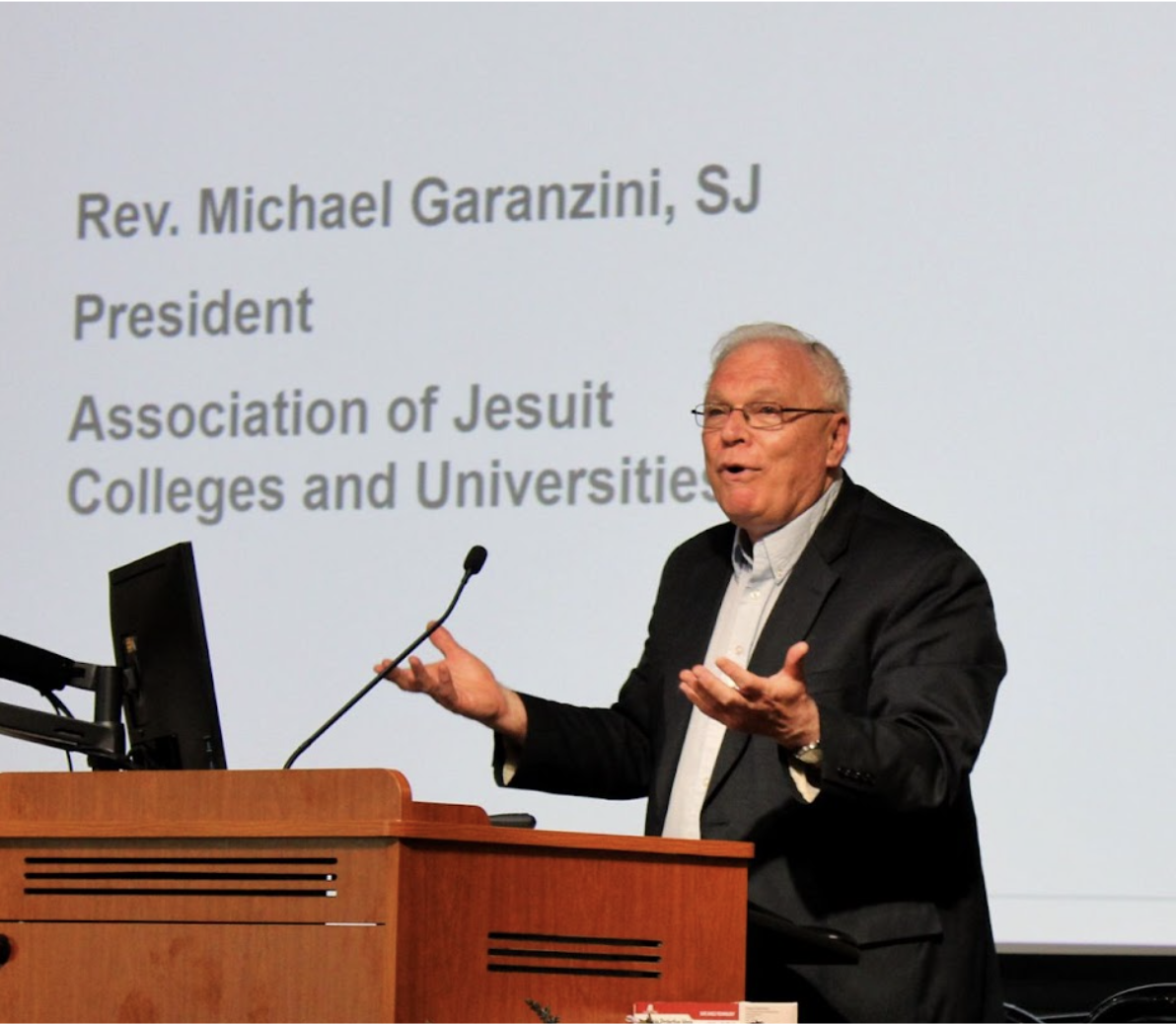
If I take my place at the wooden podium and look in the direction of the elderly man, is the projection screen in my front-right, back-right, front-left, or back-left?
front-left

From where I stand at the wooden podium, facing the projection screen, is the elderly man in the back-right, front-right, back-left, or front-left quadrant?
front-right

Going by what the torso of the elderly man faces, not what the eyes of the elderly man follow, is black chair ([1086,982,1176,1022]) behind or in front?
behind

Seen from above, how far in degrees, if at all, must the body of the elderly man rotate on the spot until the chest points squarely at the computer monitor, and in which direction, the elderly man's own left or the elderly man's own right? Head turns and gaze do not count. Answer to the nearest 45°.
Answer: approximately 45° to the elderly man's own right

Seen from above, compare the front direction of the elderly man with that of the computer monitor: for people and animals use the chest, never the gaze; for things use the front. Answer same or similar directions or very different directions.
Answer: very different directions

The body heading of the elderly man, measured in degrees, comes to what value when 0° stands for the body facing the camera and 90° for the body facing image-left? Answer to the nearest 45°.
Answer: approximately 45°

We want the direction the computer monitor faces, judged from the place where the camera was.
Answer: facing away from the viewer and to the right of the viewer

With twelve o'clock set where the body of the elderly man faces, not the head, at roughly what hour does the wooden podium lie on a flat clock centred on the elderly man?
The wooden podium is roughly at 12 o'clock from the elderly man.

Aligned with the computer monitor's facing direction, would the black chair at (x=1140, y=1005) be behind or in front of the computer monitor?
in front

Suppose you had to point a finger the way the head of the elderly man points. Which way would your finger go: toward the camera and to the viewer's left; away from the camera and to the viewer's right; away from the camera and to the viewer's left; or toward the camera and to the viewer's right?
toward the camera and to the viewer's left
